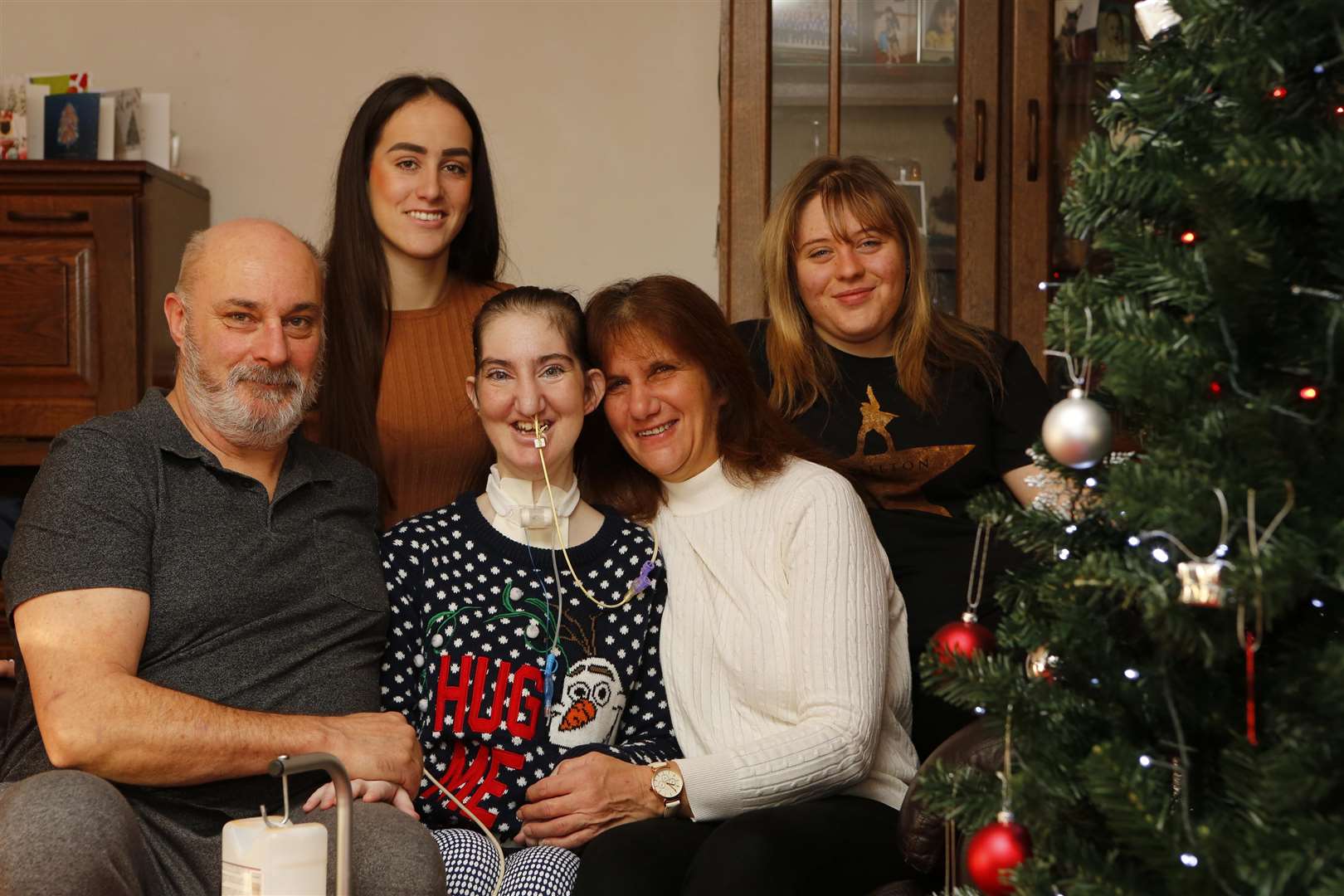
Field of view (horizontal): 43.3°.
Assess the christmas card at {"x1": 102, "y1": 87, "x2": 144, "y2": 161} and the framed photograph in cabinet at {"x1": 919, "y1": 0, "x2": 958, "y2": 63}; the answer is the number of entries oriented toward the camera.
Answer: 2

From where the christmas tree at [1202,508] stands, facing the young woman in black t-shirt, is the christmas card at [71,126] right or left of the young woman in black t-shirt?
left

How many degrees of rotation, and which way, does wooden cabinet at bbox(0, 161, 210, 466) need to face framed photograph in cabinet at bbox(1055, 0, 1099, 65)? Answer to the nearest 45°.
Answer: approximately 90° to its left
